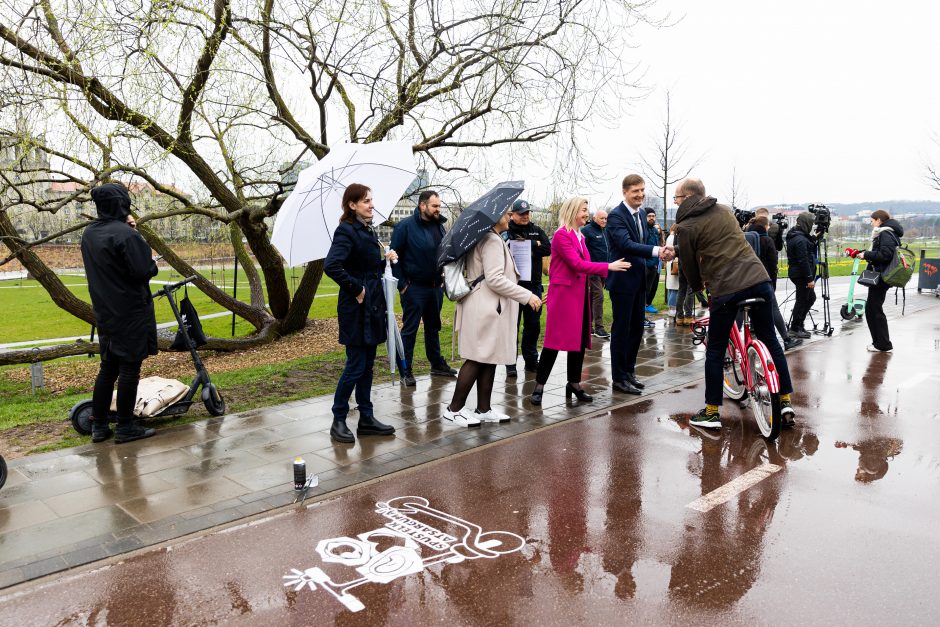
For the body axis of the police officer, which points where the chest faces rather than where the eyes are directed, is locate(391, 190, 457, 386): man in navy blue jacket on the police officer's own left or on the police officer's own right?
on the police officer's own right

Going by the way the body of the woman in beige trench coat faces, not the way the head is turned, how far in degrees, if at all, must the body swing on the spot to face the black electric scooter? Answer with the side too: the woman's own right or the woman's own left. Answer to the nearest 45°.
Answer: approximately 180°

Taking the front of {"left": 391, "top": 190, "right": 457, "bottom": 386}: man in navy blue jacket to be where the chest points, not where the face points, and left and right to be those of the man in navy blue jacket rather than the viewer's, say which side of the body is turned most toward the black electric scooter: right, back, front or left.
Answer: right

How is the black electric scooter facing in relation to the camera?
to the viewer's right

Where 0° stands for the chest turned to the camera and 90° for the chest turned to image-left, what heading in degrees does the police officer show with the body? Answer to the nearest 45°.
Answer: approximately 0°

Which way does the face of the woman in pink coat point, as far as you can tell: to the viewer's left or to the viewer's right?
to the viewer's right

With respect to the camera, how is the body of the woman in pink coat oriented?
to the viewer's right

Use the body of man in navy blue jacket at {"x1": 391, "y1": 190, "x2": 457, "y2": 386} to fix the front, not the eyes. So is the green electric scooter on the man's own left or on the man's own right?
on the man's own left

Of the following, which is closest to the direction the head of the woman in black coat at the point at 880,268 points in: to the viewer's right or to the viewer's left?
to the viewer's left
